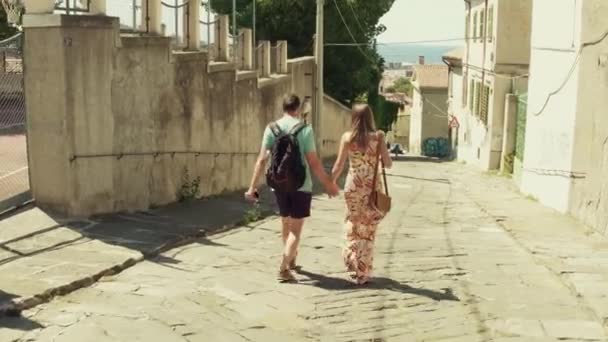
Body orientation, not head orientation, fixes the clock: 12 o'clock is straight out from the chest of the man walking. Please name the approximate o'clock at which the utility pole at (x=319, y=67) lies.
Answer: The utility pole is roughly at 12 o'clock from the man walking.

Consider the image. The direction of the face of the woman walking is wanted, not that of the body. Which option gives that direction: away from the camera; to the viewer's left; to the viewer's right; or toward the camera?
away from the camera

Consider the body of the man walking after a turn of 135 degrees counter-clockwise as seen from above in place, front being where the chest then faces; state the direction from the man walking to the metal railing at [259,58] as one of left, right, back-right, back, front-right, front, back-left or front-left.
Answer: back-right

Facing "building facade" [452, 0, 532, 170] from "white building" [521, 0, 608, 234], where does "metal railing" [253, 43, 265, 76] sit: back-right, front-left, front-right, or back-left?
front-left

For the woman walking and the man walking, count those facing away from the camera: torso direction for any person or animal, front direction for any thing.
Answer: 2

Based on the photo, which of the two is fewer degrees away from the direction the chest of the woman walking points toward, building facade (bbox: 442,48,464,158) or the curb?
the building facade

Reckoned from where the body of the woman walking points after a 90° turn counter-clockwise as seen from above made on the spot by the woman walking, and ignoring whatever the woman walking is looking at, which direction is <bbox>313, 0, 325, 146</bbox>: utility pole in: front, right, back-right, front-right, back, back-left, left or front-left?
right

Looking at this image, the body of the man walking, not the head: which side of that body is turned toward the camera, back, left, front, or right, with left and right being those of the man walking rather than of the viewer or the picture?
back

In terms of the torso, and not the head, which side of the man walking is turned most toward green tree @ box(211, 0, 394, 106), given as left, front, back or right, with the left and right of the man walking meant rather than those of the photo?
front

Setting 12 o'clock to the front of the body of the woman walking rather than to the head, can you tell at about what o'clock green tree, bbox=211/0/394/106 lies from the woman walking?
The green tree is roughly at 12 o'clock from the woman walking.

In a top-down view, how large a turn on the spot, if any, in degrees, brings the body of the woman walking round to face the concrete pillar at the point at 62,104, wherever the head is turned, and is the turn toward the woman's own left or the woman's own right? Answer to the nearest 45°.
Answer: approximately 45° to the woman's own left

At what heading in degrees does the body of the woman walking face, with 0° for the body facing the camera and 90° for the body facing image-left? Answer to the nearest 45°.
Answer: approximately 180°

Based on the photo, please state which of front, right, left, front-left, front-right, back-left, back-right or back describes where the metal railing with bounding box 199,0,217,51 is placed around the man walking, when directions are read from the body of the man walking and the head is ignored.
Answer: front

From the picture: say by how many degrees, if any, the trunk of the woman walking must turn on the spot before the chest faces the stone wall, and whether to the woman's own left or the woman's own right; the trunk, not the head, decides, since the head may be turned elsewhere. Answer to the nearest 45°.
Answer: approximately 45° to the woman's own left

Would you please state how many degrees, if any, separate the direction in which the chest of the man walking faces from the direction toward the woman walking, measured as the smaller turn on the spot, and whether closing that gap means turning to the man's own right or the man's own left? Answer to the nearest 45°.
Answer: approximately 90° to the man's own right
